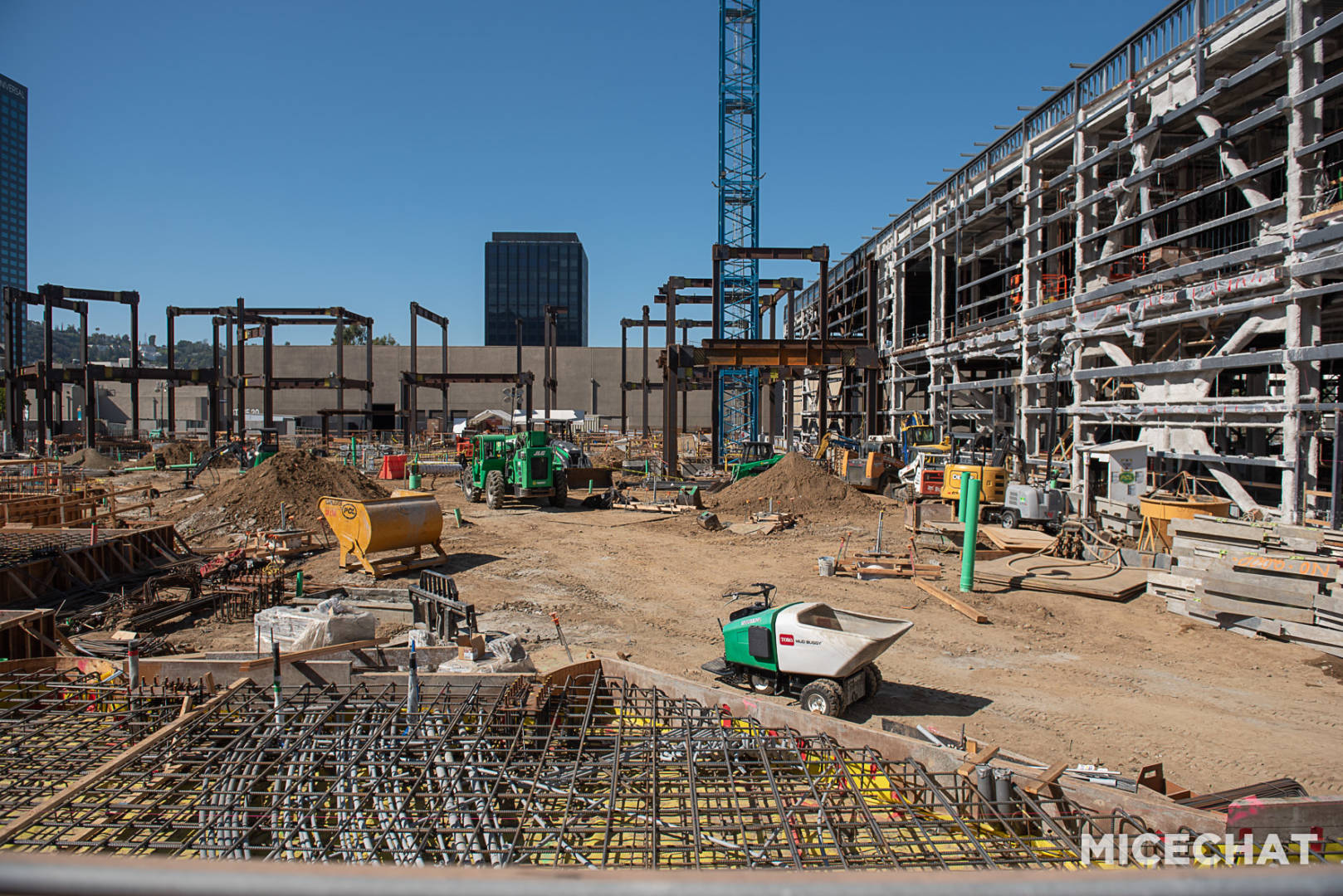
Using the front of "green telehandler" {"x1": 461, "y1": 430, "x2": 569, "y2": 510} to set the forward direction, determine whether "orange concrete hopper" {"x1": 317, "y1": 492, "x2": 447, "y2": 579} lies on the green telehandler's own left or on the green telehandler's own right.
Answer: on the green telehandler's own left
